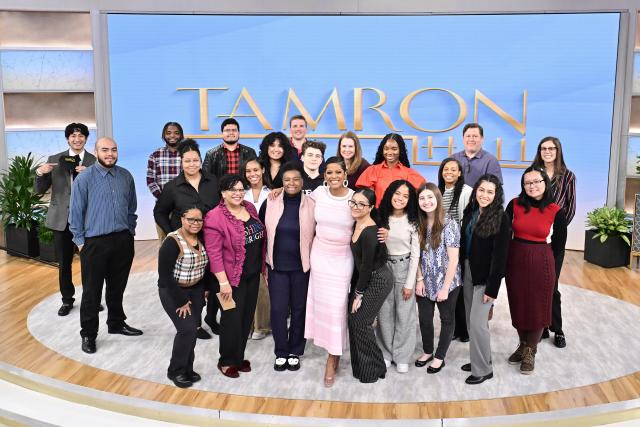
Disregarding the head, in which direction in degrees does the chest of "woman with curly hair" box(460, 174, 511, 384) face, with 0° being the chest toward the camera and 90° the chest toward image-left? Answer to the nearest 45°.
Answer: approximately 45°

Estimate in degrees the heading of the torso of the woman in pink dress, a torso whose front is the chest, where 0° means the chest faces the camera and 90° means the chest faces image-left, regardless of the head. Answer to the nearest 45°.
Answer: approximately 0°

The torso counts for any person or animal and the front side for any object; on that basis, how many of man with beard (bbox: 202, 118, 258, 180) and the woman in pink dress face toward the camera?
2

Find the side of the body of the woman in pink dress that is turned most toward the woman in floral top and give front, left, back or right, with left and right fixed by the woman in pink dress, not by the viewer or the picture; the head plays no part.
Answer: left

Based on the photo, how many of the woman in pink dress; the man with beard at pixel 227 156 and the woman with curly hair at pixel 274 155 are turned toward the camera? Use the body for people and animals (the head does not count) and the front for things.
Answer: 3

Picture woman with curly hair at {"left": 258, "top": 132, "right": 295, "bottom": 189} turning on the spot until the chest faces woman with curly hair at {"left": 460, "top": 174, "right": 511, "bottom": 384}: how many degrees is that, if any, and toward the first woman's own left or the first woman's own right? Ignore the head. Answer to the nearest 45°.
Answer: approximately 45° to the first woman's own left
